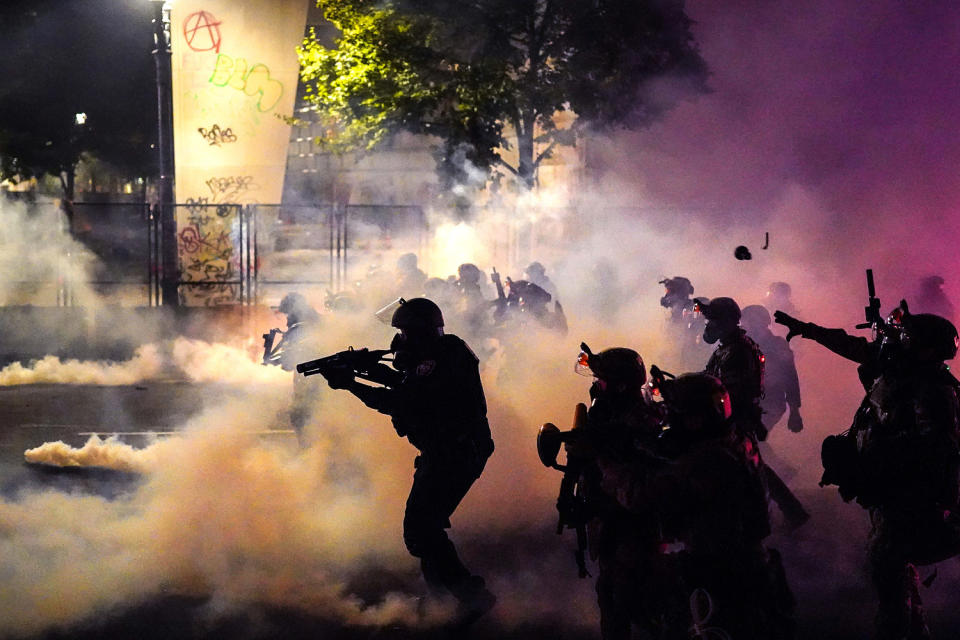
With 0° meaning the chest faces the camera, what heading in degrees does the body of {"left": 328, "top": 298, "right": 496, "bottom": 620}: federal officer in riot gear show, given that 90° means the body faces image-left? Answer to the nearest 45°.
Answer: approximately 90°

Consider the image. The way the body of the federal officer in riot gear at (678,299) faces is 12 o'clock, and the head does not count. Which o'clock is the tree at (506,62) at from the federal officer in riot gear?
The tree is roughly at 2 o'clock from the federal officer in riot gear.

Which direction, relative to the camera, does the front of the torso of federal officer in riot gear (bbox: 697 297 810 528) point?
to the viewer's left

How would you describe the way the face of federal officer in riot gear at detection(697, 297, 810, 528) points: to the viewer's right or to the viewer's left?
to the viewer's left

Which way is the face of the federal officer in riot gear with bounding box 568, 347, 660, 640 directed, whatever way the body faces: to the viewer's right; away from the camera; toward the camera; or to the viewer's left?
to the viewer's left

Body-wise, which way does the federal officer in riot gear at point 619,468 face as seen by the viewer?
to the viewer's left

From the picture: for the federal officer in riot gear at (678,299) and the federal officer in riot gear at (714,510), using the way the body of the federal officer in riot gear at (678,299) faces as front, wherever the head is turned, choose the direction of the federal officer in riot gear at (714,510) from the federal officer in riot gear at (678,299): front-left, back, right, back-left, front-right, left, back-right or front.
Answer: left

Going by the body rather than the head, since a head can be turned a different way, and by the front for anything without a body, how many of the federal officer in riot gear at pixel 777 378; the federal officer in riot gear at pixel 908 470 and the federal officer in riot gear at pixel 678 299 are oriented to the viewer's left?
3

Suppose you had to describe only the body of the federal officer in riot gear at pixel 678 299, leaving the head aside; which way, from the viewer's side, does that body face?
to the viewer's left

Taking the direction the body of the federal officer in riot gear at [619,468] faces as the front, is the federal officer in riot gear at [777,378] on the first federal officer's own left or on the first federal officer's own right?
on the first federal officer's own right

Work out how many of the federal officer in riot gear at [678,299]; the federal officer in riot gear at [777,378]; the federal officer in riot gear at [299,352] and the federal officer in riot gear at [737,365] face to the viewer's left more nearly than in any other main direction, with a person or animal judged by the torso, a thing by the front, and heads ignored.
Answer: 4

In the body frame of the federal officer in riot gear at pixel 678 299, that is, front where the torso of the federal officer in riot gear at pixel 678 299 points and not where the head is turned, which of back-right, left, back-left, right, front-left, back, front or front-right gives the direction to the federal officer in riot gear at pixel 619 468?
left

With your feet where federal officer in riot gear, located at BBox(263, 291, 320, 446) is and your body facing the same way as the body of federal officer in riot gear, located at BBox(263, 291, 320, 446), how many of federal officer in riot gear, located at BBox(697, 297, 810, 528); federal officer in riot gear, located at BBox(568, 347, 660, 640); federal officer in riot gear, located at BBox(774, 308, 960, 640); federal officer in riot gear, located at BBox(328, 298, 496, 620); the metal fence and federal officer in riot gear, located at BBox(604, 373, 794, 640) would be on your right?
1

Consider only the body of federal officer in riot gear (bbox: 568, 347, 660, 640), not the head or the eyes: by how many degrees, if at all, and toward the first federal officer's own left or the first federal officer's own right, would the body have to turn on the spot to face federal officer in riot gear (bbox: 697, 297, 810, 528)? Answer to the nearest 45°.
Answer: approximately 90° to the first federal officer's own right

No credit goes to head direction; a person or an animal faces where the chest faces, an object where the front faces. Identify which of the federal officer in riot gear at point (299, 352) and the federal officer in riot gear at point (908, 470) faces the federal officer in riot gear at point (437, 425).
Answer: the federal officer in riot gear at point (908, 470)

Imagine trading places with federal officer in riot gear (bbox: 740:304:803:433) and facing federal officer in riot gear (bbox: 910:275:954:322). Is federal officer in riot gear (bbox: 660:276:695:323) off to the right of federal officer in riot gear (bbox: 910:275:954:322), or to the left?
left
